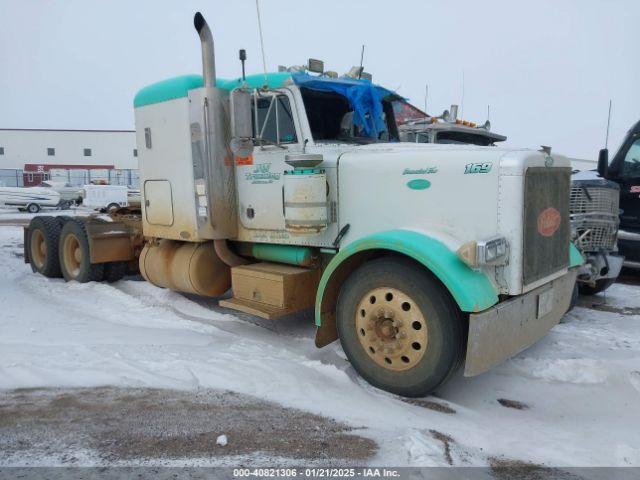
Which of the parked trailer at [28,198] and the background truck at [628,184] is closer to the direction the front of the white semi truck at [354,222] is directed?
the background truck

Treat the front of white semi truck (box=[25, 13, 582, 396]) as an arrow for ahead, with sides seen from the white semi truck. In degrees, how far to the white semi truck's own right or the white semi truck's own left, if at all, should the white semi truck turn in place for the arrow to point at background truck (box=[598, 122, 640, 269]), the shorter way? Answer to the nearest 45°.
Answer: approximately 90° to the white semi truck's own left

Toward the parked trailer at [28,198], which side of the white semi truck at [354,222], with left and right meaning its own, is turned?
back

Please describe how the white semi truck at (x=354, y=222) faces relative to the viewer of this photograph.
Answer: facing the viewer and to the right of the viewer
